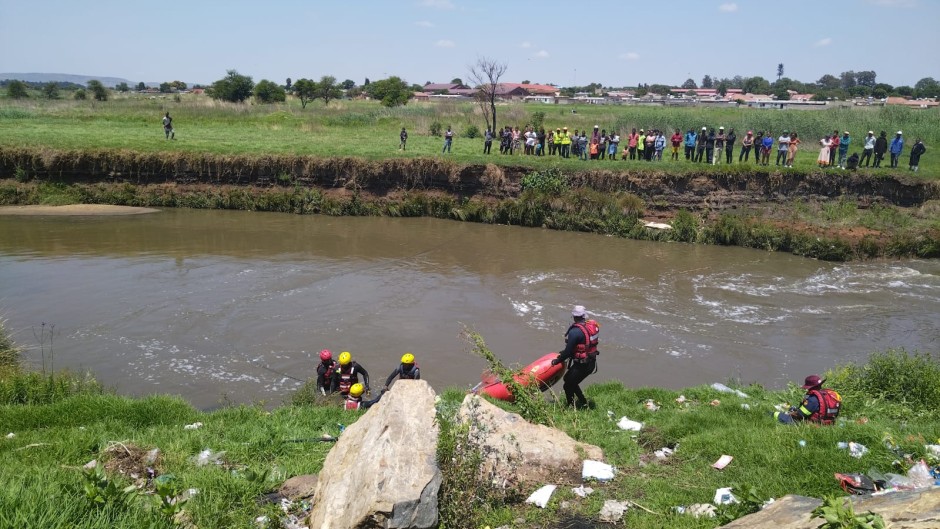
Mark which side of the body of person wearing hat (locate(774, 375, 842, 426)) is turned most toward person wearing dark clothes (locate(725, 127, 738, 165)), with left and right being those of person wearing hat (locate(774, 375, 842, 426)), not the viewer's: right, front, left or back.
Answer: right

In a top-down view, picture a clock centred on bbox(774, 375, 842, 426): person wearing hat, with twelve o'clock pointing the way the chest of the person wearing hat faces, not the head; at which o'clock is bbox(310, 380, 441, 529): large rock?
The large rock is roughly at 10 o'clock from the person wearing hat.

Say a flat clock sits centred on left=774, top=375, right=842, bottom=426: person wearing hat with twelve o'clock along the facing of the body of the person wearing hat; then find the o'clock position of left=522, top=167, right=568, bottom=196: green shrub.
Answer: The green shrub is roughly at 2 o'clock from the person wearing hat.

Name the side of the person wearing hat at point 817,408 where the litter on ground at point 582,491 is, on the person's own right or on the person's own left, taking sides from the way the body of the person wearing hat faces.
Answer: on the person's own left

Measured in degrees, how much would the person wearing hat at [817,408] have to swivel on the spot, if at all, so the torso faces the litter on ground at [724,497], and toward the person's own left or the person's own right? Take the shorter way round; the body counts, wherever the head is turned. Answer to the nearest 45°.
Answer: approximately 90° to the person's own left

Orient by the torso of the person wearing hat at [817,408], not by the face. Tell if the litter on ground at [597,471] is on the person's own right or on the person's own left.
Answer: on the person's own left

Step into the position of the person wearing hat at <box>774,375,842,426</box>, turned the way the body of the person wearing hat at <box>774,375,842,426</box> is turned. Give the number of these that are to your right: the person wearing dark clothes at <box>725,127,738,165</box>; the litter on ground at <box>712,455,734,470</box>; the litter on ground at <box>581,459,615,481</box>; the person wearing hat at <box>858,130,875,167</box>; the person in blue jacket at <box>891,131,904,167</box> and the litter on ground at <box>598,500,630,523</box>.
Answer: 3

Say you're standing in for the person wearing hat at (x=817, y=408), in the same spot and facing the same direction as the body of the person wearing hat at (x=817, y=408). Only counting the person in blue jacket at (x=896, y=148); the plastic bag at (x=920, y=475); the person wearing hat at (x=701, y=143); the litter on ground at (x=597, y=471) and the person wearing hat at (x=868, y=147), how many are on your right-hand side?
3

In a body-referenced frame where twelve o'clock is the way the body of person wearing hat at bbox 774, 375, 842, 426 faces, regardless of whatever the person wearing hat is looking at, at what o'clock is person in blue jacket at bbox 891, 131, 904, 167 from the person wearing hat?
The person in blue jacket is roughly at 3 o'clock from the person wearing hat.

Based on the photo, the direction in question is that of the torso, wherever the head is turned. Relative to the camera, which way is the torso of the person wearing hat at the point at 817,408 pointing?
to the viewer's left

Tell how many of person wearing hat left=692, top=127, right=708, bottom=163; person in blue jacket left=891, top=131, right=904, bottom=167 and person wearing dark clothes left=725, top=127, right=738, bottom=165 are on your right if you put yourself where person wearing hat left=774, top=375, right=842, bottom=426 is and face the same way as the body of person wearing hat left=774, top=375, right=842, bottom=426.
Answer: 3

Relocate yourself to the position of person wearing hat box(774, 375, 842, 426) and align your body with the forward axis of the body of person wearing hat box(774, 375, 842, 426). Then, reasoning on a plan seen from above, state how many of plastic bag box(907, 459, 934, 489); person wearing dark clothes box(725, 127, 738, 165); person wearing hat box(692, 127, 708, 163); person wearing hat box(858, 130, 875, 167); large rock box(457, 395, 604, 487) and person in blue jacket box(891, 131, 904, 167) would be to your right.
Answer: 4

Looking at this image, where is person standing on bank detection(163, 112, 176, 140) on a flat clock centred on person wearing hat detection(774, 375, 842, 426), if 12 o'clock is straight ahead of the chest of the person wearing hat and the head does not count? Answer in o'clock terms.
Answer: The person standing on bank is roughly at 1 o'clock from the person wearing hat.
